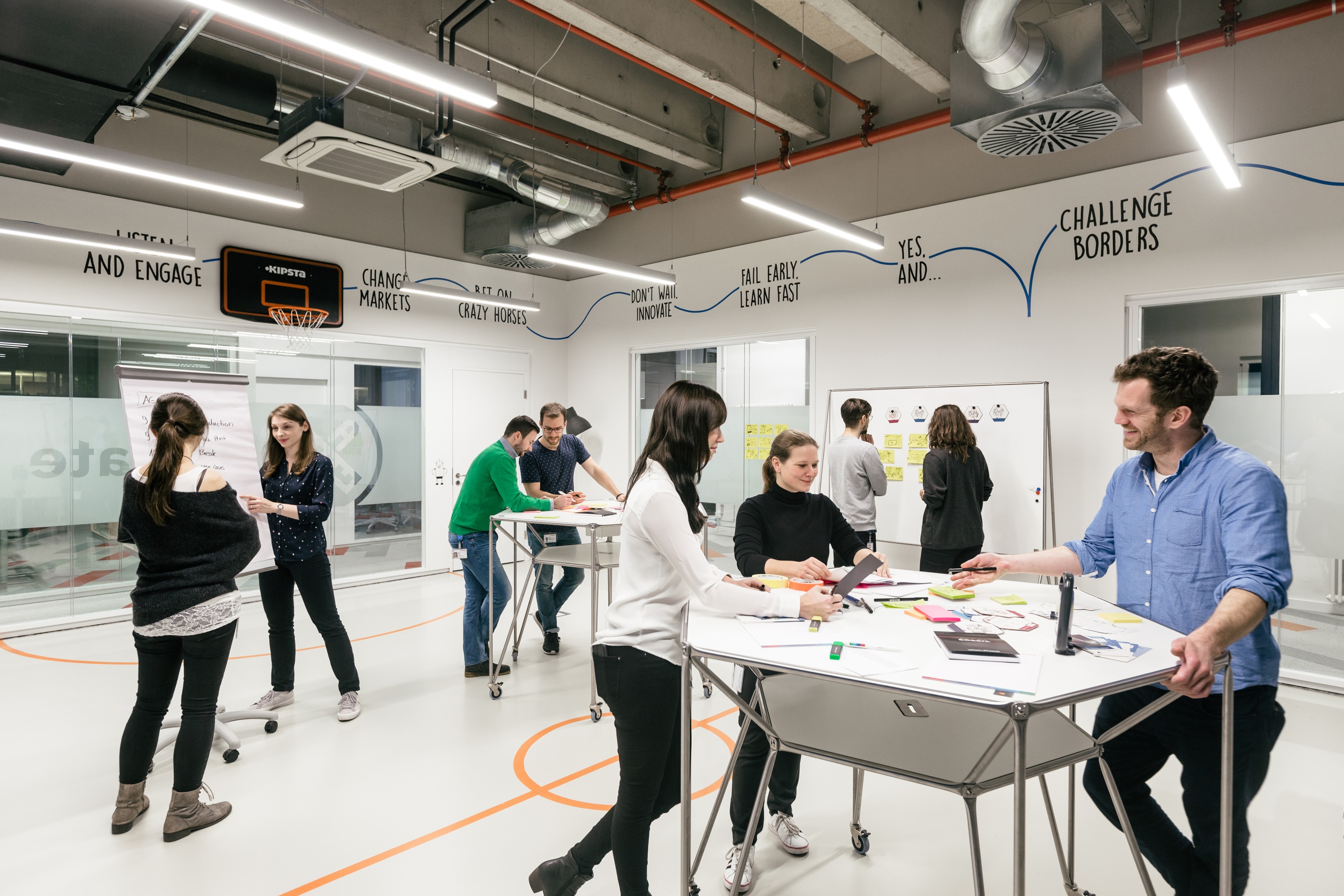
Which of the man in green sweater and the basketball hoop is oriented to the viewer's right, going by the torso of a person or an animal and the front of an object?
the man in green sweater

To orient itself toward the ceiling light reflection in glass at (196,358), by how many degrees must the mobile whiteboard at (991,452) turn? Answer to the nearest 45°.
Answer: approximately 90° to its right

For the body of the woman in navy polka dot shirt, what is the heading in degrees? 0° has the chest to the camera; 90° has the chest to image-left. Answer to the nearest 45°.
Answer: approximately 45°

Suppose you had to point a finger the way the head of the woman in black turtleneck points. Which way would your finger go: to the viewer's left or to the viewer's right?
to the viewer's right

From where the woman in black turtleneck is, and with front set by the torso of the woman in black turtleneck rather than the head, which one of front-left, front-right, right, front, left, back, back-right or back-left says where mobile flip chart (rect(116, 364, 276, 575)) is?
back-right

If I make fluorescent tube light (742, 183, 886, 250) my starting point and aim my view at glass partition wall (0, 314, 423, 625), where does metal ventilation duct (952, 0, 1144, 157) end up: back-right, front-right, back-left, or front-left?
back-left

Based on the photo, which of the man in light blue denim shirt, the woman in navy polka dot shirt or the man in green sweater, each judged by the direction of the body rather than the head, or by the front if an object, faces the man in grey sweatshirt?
the man in green sweater

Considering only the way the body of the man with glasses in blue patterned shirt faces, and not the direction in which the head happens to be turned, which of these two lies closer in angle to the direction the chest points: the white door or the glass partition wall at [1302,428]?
the glass partition wall

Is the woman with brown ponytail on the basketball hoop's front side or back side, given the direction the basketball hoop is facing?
on the front side

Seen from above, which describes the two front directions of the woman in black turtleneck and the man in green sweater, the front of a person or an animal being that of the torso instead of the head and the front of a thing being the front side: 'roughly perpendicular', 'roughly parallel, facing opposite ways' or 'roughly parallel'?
roughly perpendicular

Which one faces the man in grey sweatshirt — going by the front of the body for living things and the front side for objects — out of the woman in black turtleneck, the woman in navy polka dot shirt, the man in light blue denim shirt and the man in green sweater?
the man in green sweater

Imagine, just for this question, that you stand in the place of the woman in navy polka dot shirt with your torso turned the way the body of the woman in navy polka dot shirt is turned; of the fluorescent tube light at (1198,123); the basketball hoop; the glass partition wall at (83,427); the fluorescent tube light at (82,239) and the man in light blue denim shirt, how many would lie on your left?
2

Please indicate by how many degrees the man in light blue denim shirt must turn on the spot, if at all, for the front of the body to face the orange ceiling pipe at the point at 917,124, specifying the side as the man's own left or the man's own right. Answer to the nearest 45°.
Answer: approximately 90° to the man's own right
